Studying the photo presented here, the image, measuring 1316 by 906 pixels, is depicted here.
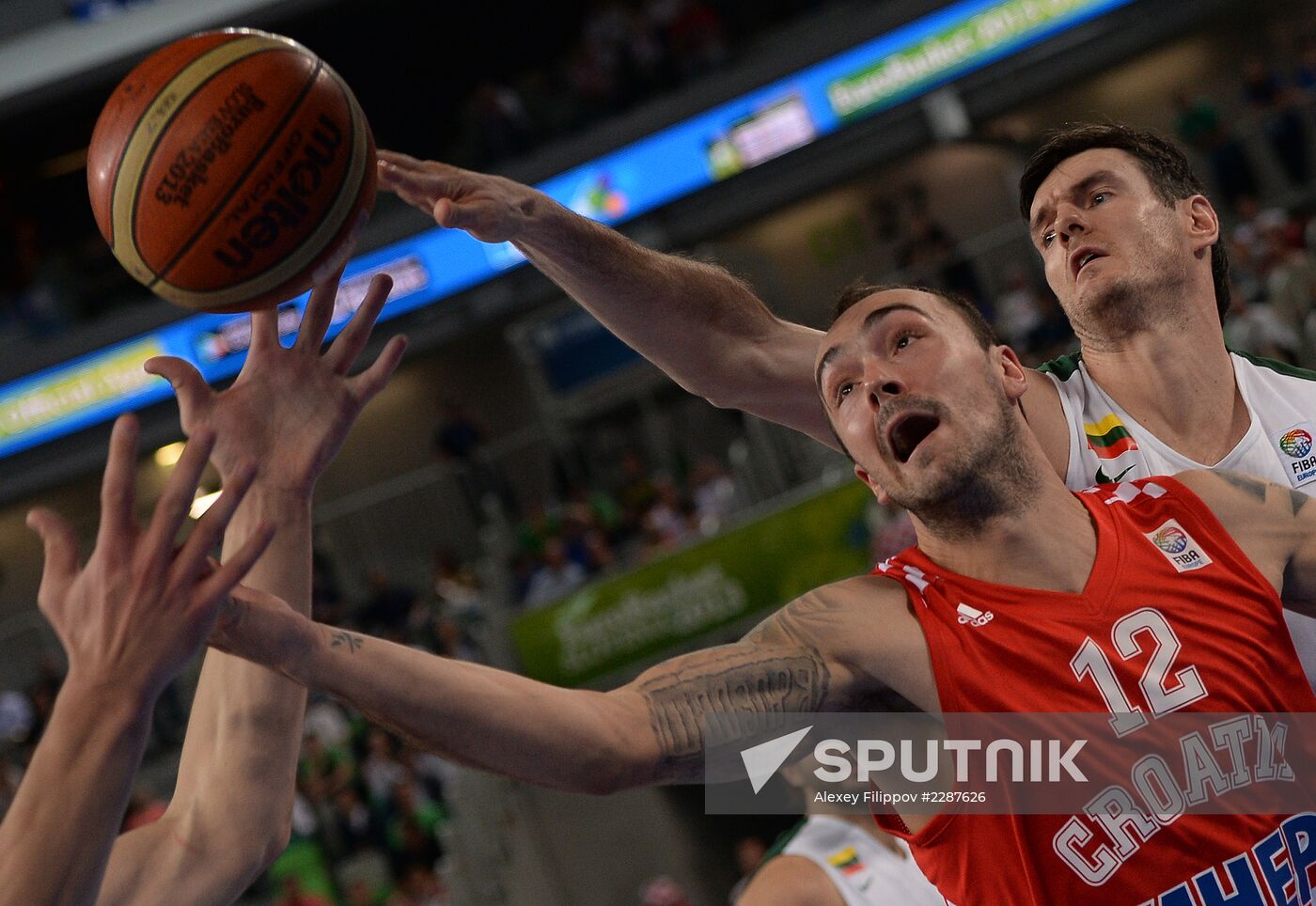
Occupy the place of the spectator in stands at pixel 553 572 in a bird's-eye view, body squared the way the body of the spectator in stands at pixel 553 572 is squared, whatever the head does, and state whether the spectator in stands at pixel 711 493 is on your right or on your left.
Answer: on your left

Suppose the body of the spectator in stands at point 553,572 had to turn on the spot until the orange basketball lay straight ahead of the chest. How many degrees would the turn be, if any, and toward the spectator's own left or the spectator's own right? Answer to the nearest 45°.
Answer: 0° — they already face it

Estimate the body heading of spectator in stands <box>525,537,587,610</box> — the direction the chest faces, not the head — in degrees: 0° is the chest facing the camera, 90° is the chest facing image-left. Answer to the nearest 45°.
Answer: approximately 0°

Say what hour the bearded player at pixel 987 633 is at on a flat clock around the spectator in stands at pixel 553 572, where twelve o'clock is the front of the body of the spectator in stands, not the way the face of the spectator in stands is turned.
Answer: The bearded player is roughly at 12 o'clock from the spectator in stands.

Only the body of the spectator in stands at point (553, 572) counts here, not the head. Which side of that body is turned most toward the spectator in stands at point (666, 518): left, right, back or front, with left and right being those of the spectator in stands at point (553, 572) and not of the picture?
left

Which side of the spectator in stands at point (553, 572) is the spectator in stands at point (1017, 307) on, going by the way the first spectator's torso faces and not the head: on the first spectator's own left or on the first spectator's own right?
on the first spectator's own left

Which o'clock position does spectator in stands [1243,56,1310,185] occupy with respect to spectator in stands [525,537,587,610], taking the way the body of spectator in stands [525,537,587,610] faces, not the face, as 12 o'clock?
spectator in stands [1243,56,1310,185] is roughly at 9 o'clock from spectator in stands [525,537,587,610].

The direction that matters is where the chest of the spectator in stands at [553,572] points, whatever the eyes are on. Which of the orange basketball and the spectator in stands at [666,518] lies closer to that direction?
the orange basketball

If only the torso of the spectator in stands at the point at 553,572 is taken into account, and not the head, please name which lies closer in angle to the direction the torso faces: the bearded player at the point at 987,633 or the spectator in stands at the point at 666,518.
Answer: the bearded player
